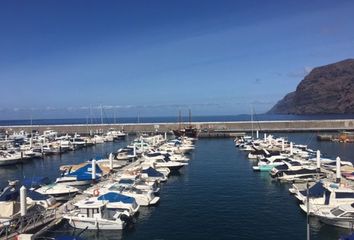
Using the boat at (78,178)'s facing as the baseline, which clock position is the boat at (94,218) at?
the boat at (94,218) is roughly at 9 o'clock from the boat at (78,178).

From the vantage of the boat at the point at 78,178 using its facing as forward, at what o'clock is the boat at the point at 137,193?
the boat at the point at 137,193 is roughly at 8 o'clock from the boat at the point at 78,178.

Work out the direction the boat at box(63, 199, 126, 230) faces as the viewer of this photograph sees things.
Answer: facing to the left of the viewer

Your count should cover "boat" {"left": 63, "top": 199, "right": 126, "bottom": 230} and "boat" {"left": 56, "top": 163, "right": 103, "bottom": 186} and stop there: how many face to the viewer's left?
2

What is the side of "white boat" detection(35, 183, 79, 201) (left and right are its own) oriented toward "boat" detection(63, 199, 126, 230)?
left

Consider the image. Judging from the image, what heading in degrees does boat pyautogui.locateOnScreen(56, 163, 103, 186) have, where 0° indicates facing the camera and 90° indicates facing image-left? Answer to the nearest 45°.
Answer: approximately 90°

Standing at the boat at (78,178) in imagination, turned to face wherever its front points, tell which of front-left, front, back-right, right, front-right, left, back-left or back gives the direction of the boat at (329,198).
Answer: back-left

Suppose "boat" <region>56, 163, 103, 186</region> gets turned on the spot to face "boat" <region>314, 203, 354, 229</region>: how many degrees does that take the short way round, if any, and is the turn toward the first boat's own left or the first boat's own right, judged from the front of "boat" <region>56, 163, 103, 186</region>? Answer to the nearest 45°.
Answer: approximately 135° to the first boat's own left

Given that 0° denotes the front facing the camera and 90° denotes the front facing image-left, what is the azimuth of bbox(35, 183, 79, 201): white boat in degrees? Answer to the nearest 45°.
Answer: approximately 90°
